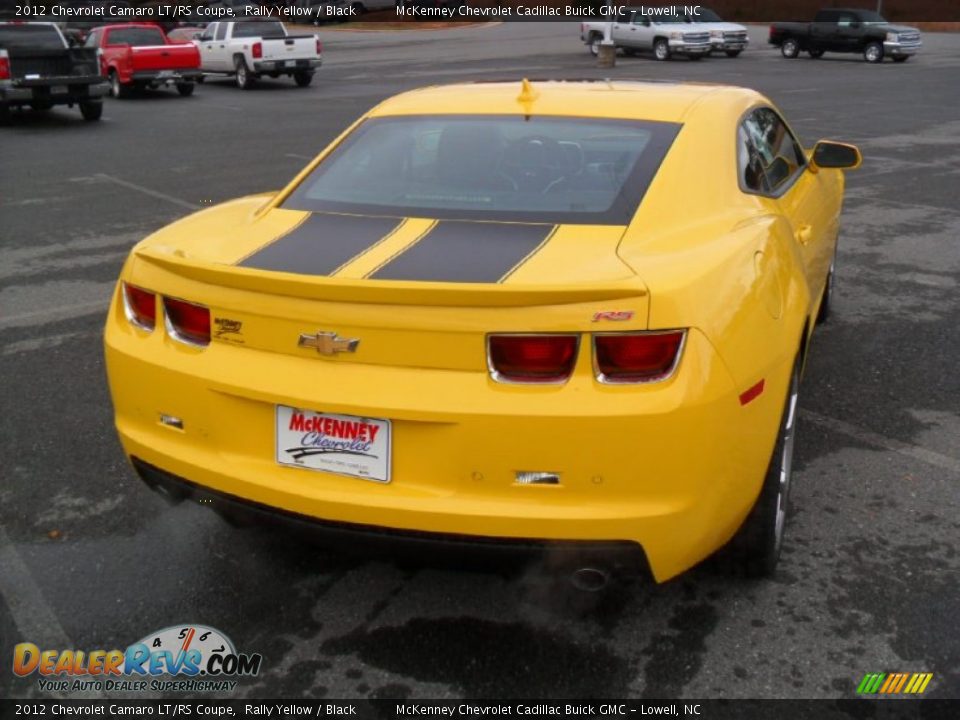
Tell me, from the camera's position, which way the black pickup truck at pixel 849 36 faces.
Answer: facing the viewer and to the right of the viewer

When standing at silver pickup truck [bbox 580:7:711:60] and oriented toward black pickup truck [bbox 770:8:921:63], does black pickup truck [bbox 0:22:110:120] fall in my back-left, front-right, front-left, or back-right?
back-right

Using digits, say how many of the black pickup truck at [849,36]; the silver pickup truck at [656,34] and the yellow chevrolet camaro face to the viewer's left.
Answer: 0

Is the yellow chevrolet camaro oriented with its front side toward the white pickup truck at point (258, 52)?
no

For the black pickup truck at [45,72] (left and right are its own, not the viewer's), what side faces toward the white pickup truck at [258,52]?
right

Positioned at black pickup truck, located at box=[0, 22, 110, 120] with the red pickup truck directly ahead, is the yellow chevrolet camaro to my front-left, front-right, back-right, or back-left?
back-right

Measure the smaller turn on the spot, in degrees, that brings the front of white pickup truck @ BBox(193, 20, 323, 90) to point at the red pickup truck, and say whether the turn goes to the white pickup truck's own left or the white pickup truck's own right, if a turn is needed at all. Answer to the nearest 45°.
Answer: approximately 90° to the white pickup truck's own left

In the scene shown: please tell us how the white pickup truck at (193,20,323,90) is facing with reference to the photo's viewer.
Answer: facing away from the viewer and to the left of the viewer

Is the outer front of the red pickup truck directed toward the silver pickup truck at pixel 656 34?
no

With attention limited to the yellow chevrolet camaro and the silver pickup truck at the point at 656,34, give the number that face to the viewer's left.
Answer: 0

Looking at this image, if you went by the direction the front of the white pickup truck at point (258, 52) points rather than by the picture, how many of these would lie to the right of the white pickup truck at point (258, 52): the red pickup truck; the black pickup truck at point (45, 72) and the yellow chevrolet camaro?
0

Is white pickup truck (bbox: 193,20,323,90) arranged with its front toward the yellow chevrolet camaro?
no

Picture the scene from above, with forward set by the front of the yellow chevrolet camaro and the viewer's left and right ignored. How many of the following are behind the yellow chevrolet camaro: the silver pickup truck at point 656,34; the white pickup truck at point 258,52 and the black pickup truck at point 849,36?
0

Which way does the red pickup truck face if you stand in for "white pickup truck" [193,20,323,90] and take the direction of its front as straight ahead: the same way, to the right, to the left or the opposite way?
the same way

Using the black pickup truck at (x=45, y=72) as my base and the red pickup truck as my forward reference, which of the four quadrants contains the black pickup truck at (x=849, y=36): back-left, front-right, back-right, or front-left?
front-right

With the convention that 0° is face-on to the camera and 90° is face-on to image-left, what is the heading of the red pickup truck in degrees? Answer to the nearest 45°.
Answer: approximately 135°

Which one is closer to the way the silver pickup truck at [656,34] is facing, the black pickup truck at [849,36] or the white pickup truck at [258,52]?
the black pickup truck

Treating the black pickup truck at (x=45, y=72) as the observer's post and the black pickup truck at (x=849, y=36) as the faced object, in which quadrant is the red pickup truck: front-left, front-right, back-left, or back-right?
front-left

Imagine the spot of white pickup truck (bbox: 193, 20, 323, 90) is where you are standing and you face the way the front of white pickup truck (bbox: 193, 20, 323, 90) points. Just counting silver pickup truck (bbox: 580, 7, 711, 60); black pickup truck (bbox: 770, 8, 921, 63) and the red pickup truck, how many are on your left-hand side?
1

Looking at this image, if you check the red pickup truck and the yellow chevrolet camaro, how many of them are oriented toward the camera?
0

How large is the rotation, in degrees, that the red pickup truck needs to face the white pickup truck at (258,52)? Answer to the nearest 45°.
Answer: approximately 90° to its right

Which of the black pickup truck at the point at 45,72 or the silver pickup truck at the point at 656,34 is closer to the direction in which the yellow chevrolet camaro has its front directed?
the silver pickup truck

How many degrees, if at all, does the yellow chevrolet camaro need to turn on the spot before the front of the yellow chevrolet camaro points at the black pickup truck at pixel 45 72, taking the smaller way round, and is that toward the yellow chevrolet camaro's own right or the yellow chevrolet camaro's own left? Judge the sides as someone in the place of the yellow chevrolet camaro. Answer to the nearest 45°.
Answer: approximately 90° to the yellow chevrolet camaro's own left

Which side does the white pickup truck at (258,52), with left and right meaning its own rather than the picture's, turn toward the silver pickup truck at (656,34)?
right
